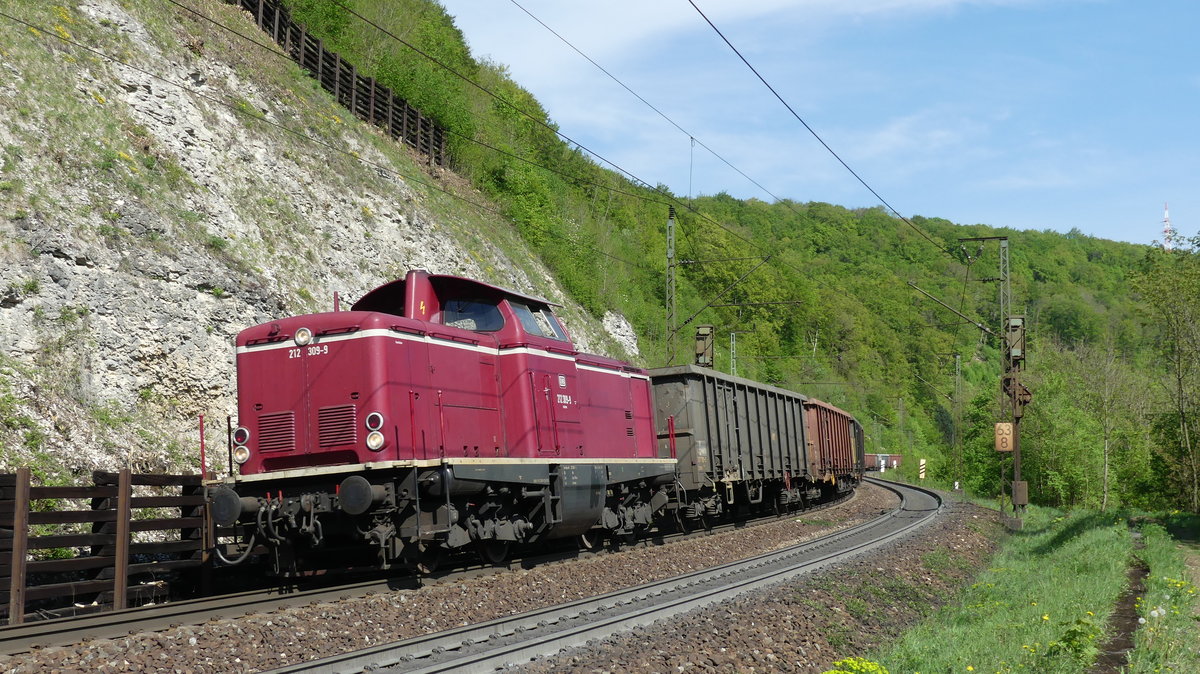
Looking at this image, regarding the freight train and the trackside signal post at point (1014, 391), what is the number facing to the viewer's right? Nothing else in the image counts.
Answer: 0

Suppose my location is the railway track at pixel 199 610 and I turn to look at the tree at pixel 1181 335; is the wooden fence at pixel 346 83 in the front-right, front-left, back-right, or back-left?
front-left

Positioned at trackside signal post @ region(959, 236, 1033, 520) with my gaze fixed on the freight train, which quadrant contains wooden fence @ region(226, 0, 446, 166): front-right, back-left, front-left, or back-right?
front-right

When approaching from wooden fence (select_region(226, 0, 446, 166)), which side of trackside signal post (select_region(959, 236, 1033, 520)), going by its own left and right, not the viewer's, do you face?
right

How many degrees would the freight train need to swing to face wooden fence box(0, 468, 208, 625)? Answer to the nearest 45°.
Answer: approximately 45° to its right

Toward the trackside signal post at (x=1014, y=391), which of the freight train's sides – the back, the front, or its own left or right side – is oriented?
back

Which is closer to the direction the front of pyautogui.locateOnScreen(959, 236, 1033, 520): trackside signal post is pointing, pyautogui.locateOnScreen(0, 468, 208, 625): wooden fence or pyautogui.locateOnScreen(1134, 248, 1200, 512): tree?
the wooden fence

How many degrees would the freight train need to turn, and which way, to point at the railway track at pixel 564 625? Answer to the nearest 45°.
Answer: approximately 90° to its left

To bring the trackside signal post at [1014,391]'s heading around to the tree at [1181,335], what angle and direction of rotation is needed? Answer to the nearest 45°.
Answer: approximately 135° to its left

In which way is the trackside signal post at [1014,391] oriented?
toward the camera
